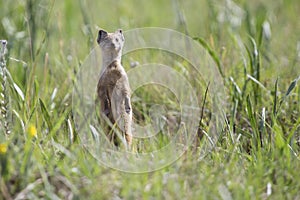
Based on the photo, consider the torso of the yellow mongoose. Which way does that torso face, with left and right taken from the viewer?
facing the viewer and to the right of the viewer

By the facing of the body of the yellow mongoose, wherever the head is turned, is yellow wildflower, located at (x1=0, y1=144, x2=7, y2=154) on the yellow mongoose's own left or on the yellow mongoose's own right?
on the yellow mongoose's own right
